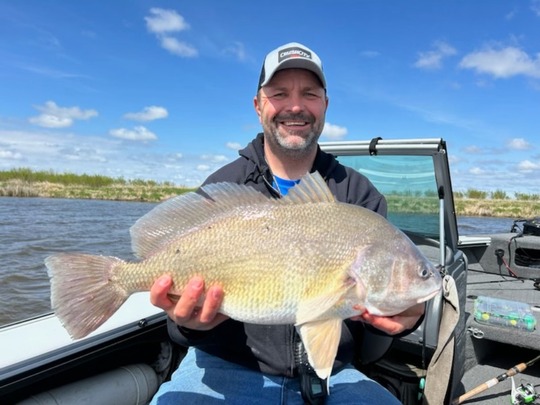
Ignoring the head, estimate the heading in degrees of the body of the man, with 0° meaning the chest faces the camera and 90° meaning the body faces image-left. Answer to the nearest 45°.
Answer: approximately 0°

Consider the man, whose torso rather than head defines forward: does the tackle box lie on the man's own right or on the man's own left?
on the man's own left

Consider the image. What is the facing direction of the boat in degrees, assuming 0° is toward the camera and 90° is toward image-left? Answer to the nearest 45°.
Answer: approximately 225°
